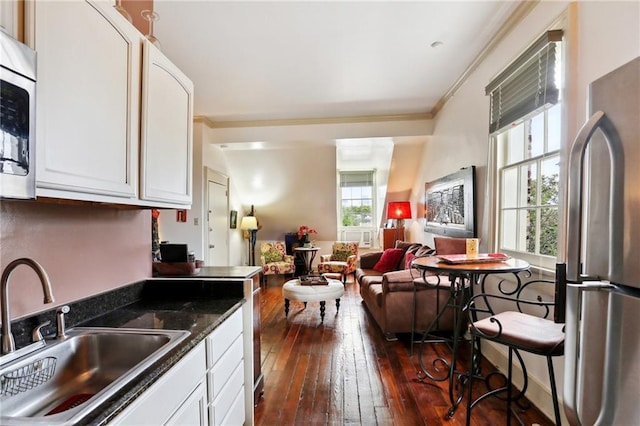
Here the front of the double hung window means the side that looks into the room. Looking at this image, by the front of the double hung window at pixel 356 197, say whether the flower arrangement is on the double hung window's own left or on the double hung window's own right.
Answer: on the double hung window's own right

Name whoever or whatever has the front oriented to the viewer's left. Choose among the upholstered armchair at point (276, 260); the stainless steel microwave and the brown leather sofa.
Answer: the brown leather sofa

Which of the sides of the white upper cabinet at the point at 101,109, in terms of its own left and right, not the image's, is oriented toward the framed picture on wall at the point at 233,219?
left

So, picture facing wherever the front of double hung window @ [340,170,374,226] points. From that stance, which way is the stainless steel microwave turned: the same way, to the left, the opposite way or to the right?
to the left

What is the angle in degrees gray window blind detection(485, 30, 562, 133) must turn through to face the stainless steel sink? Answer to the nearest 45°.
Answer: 0° — it already faces it

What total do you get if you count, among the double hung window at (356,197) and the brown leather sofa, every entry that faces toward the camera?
1

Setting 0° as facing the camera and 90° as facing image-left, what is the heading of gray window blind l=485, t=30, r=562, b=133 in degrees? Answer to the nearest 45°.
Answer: approximately 45°

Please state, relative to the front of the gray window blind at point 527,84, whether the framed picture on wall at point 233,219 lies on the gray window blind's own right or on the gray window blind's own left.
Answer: on the gray window blind's own right
